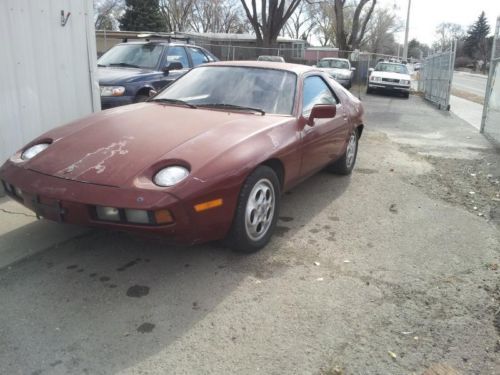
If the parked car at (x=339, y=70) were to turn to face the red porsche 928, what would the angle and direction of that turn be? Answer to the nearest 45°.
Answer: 0° — it already faces it

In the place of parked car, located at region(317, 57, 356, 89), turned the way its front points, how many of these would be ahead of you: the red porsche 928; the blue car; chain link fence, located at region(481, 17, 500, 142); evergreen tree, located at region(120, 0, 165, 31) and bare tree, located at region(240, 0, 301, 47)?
3

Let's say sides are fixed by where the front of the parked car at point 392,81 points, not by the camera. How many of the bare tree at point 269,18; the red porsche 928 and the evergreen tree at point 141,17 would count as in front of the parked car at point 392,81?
1

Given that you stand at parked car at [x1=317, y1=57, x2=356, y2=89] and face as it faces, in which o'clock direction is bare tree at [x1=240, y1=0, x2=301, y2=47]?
The bare tree is roughly at 5 o'clock from the parked car.

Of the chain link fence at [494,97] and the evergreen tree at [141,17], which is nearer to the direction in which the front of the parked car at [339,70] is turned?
the chain link fence

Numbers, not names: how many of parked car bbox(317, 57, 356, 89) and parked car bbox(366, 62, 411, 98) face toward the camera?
2

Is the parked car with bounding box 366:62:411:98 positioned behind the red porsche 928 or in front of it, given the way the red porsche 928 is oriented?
behind

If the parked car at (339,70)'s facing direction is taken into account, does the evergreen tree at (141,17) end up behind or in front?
behind

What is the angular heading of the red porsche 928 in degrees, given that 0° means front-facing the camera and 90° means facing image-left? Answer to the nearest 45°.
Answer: approximately 45°

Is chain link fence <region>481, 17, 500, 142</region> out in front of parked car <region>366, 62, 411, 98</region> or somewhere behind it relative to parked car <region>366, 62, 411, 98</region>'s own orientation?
in front

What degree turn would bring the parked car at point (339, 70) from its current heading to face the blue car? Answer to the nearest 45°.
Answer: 0° — it already faces it

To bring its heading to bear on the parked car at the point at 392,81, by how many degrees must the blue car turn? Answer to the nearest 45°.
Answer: approximately 180°

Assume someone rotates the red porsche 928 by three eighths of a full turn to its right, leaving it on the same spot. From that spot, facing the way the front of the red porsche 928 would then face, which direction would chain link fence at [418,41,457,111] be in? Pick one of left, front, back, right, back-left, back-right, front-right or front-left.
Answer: front-right

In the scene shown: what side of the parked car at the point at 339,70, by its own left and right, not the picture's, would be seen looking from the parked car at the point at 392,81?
left
